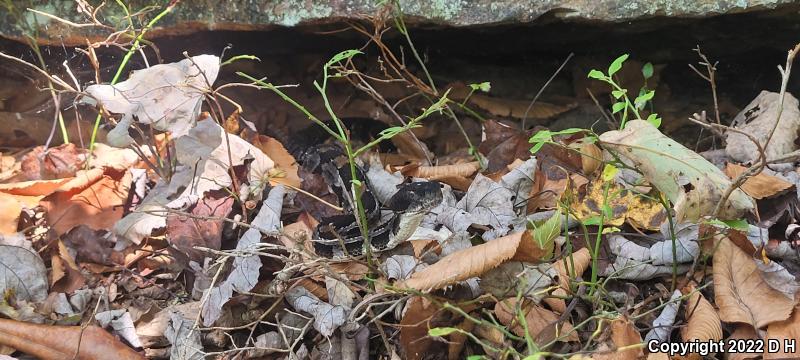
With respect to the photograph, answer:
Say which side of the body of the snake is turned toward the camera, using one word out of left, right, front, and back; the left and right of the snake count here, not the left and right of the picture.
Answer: right

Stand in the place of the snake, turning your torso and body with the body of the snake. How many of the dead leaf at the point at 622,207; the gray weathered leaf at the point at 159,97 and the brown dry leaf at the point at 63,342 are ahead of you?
1

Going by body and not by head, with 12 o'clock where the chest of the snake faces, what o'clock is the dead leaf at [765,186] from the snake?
The dead leaf is roughly at 12 o'clock from the snake.

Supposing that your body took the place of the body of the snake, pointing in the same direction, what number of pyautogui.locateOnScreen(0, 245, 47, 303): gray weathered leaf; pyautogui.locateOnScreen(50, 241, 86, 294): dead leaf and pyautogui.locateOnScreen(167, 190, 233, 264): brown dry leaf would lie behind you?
3

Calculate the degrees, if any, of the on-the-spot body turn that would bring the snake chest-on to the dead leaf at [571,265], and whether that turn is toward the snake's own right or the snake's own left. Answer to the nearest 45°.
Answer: approximately 45° to the snake's own right

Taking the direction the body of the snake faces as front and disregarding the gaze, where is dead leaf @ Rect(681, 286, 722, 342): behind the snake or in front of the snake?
in front

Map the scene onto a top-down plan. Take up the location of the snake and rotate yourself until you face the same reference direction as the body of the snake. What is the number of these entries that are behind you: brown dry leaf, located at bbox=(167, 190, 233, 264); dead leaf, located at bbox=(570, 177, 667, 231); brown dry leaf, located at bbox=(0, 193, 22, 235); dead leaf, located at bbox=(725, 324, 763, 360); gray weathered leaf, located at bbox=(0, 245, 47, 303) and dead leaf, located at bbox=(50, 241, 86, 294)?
4

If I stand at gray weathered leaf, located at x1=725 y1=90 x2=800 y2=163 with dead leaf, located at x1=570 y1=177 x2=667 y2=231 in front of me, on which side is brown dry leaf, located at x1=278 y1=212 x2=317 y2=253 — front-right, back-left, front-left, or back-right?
front-right

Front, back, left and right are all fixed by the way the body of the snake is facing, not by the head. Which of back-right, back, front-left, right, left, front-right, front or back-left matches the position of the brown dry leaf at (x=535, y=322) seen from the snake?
front-right

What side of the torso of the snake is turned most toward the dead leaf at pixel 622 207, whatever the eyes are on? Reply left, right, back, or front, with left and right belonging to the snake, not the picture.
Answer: front

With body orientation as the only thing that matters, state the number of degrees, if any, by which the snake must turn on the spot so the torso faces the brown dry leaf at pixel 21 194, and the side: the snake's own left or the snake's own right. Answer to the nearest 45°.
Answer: approximately 180°

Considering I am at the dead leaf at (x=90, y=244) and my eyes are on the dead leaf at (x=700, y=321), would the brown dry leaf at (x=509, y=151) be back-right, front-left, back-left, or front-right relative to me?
front-left

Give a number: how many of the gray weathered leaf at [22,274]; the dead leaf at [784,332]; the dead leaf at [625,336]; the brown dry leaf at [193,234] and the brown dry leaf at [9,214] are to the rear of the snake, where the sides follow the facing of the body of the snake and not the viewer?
3

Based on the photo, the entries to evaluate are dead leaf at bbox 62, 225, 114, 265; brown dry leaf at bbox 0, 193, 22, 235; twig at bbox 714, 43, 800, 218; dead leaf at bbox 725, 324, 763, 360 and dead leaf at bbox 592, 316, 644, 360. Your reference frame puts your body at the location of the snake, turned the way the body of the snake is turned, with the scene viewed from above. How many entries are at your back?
2
